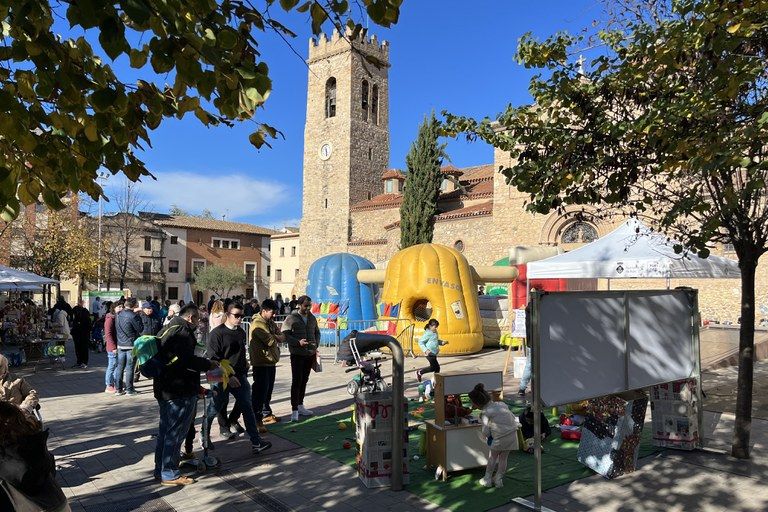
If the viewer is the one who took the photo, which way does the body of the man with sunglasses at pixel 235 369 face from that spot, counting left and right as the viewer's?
facing the viewer and to the right of the viewer

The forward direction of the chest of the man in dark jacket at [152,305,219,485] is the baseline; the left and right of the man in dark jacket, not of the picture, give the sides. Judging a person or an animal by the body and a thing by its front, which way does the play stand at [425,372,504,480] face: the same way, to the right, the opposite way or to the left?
to the right

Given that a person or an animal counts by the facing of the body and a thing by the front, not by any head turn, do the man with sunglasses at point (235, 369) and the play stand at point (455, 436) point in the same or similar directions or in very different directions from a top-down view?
same or similar directions

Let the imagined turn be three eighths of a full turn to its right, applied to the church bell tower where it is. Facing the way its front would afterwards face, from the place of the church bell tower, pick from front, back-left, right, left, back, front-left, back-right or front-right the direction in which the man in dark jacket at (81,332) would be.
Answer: back

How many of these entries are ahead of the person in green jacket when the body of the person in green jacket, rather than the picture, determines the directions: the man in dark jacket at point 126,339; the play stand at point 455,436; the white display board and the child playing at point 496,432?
3

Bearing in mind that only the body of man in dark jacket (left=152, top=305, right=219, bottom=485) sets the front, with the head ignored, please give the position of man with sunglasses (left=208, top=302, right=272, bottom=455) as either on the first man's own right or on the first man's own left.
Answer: on the first man's own left

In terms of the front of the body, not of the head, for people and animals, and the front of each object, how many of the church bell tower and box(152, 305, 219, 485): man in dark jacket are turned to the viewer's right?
1

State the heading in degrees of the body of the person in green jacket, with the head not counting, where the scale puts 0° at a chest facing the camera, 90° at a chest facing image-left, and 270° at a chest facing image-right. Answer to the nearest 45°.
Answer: approximately 315°

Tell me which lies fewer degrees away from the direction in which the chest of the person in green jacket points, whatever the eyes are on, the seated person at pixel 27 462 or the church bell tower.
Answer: the seated person

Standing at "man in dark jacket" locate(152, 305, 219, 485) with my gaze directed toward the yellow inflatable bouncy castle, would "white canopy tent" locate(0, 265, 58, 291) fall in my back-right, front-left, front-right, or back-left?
front-left

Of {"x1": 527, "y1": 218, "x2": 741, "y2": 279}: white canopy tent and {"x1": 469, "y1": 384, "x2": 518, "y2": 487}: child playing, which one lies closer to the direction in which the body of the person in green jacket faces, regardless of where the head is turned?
the child playing

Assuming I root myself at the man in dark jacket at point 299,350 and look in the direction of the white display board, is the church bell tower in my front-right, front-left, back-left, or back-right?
back-left

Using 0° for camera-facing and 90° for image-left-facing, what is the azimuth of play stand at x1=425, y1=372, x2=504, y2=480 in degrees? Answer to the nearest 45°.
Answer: approximately 315°

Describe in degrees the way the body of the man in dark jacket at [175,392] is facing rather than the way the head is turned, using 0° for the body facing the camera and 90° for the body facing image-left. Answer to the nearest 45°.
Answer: approximately 270°

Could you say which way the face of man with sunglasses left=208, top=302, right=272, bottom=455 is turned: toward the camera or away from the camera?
toward the camera

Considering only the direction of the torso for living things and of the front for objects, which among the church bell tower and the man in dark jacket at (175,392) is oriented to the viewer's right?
the man in dark jacket

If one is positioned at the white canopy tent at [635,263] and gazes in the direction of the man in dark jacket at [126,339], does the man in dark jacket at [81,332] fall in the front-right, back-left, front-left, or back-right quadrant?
front-right

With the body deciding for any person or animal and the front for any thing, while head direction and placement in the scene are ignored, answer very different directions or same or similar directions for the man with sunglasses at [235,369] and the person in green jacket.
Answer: same or similar directions
